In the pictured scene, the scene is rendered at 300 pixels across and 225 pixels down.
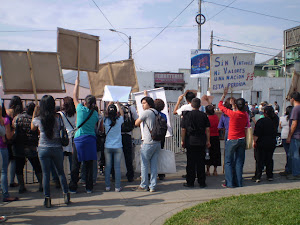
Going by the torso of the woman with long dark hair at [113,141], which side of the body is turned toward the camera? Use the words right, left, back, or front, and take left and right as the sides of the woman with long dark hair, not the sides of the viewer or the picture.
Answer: back

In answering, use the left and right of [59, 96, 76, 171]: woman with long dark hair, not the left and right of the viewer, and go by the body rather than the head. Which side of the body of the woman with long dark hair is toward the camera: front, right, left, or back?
back

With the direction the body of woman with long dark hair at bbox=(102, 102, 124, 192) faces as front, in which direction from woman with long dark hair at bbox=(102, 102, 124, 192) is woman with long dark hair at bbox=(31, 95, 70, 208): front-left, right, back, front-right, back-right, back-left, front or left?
back-left

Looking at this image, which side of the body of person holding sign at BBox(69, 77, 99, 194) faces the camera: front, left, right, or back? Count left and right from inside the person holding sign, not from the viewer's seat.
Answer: back
